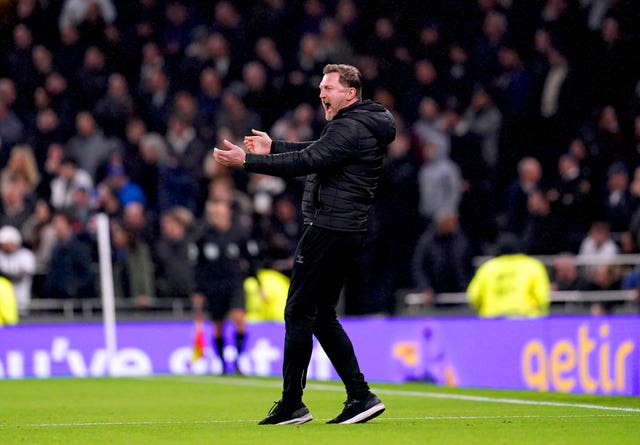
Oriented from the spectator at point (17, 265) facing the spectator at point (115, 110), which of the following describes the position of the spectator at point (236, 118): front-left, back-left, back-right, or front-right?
front-right

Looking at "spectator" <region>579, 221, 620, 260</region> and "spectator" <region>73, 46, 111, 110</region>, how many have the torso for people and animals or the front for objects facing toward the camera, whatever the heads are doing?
2

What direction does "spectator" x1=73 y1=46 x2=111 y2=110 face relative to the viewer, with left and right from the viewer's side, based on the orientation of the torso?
facing the viewer

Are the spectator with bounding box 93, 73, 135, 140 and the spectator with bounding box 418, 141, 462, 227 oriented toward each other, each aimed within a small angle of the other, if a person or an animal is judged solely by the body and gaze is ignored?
no

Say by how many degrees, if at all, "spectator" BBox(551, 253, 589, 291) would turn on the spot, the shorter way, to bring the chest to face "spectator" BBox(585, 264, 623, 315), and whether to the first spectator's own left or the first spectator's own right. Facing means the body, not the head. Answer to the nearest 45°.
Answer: approximately 45° to the first spectator's own left

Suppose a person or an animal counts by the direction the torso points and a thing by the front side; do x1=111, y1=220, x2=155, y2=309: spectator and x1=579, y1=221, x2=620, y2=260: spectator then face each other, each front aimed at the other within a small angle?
no

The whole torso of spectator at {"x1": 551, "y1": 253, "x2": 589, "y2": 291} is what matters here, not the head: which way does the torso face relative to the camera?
toward the camera

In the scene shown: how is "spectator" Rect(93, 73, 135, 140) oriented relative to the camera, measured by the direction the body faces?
toward the camera

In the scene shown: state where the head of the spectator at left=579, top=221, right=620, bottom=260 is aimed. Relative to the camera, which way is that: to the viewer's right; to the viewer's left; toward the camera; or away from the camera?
toward the camera

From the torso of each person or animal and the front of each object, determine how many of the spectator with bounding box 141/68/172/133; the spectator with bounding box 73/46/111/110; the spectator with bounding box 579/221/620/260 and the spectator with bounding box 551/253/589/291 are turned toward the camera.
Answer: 4

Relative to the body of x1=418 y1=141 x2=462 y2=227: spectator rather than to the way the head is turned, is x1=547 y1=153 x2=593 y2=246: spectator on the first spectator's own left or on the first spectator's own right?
on the first spectator's own left

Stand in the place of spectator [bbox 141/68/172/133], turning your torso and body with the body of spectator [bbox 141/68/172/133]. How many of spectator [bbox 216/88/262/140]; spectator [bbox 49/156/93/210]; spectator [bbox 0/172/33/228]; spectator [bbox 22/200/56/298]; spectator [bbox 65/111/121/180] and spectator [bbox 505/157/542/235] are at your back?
0

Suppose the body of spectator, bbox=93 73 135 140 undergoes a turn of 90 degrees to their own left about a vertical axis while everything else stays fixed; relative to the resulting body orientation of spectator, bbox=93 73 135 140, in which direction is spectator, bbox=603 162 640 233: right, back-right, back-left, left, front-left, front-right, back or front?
front-right

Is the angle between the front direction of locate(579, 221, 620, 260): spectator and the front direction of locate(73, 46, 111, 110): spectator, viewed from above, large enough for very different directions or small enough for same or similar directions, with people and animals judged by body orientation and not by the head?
same or similar directions
